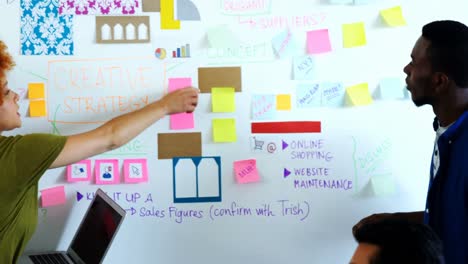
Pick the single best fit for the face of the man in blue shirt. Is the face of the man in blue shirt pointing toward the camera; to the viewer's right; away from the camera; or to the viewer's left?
to the viewer's left

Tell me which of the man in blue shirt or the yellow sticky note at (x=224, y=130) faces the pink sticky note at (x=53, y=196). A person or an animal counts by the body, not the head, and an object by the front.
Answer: the man in blue shirt

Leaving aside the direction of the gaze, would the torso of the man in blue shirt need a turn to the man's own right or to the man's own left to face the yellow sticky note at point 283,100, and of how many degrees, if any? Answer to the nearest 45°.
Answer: approximately 45° to the man's own right

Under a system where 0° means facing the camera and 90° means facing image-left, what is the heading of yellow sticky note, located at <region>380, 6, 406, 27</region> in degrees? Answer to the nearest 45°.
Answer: approximately 0°

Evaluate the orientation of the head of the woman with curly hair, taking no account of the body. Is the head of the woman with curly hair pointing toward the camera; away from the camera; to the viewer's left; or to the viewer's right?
to the viewer's right

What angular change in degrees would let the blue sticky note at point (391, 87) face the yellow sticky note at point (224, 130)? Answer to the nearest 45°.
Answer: approximately 90° to its right
